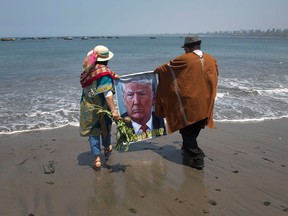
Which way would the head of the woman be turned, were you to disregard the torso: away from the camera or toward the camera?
away from the camera

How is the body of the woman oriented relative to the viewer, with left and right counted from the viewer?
facing away from the viewer and to the right of the viewer
